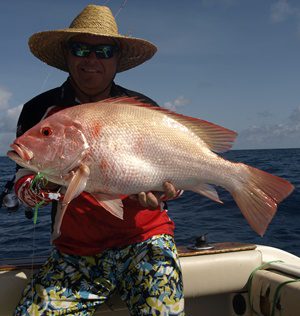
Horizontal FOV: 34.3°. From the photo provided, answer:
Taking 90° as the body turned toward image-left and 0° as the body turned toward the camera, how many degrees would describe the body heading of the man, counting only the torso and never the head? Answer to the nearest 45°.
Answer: approximately 0°

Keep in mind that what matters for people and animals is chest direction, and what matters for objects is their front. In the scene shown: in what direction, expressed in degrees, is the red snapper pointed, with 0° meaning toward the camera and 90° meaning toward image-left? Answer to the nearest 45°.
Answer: approximately 90°
